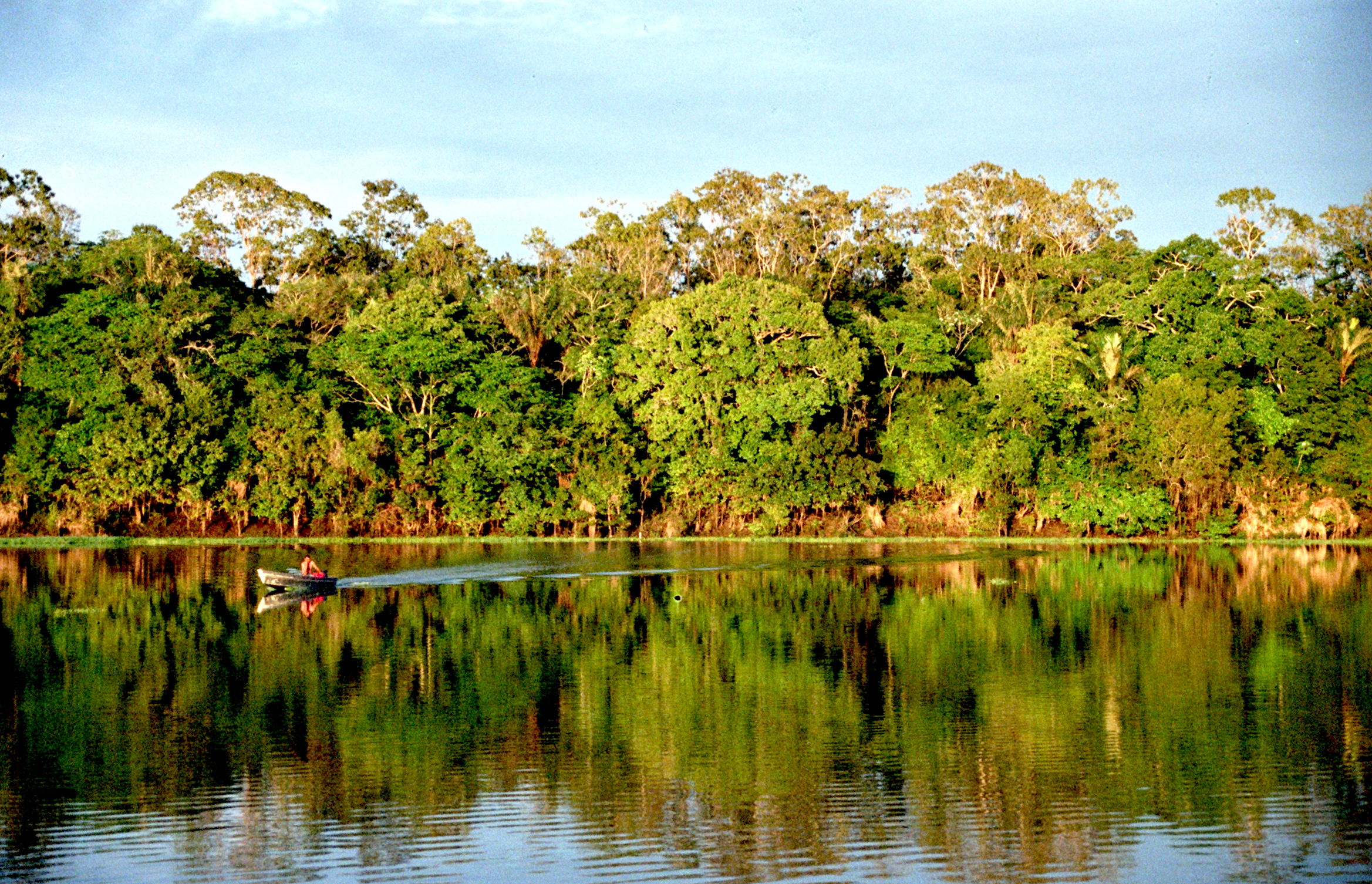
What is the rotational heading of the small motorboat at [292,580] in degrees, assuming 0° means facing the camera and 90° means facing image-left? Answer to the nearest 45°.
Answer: approximately 90°
